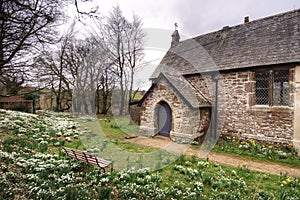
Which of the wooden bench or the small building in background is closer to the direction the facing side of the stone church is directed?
the wooden bench

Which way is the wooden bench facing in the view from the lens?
facing away from the viewer and to the right of the viewer

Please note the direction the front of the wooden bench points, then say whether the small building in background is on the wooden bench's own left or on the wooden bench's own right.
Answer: on the wooden bench's own left

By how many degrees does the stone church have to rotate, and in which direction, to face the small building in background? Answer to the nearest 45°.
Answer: approximately 45° to its right

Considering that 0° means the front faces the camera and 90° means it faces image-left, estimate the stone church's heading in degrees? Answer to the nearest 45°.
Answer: approximately 45°

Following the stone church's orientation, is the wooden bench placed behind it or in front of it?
in front
